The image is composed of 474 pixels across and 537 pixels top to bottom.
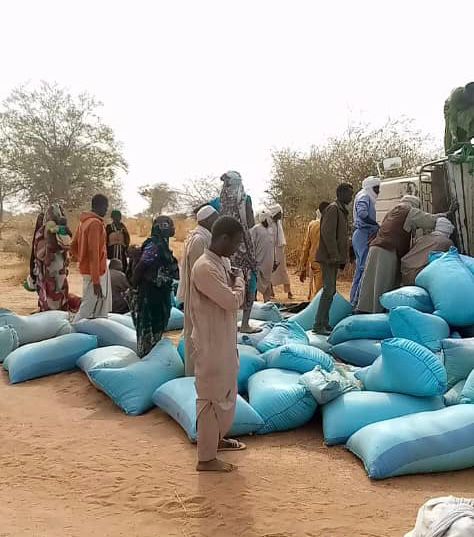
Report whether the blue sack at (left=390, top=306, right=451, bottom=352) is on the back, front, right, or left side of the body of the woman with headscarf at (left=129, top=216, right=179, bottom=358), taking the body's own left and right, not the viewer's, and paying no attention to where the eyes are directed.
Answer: front

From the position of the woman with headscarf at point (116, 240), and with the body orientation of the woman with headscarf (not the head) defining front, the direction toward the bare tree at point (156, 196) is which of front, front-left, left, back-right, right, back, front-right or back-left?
back
